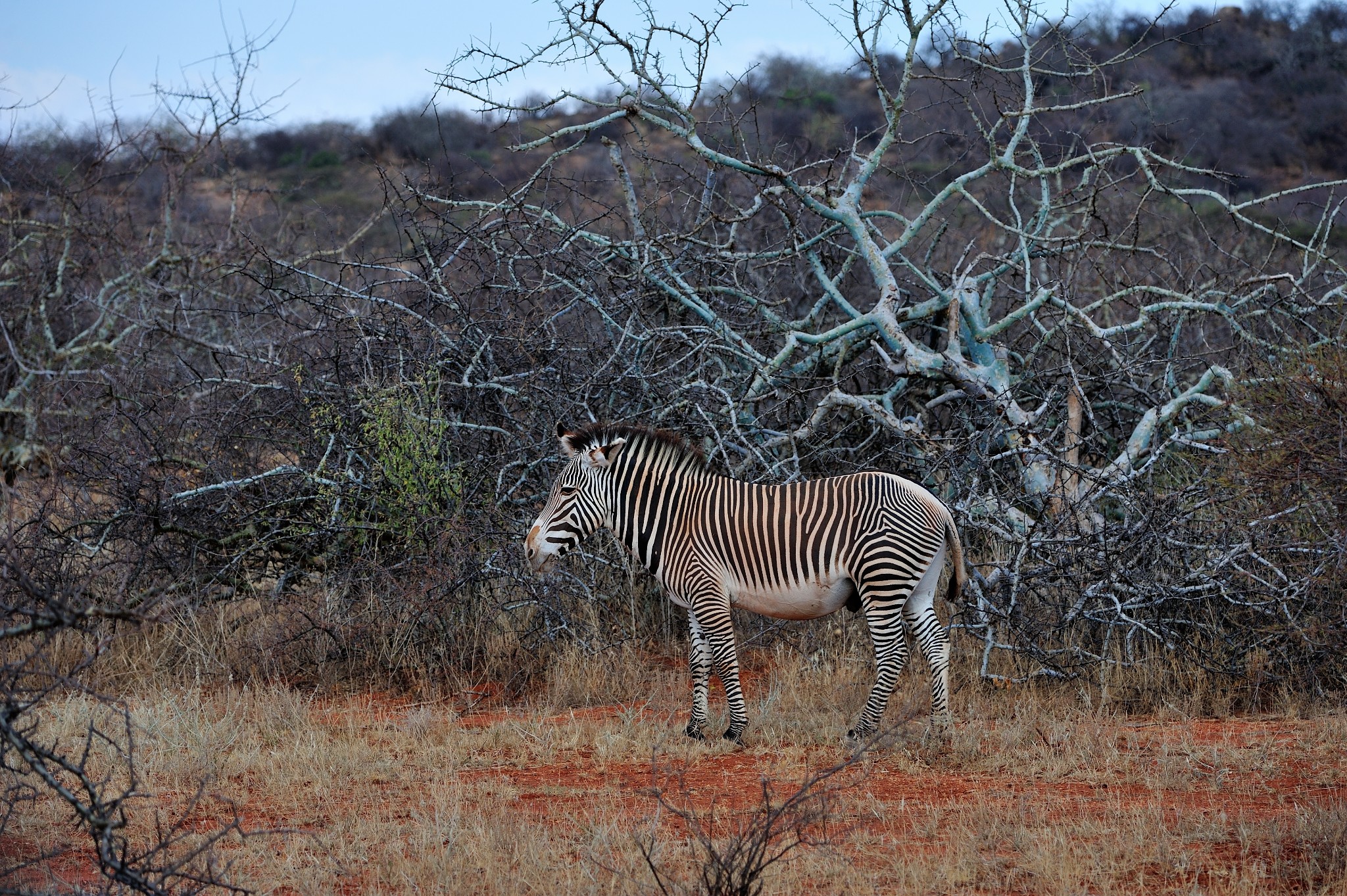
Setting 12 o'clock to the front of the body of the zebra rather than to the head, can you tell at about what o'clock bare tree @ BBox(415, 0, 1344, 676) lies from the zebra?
The bare tree is roughly at 4 o'clock from the zebra.

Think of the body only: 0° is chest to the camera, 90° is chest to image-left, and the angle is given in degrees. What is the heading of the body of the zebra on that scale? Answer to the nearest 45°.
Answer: approximately 90°
